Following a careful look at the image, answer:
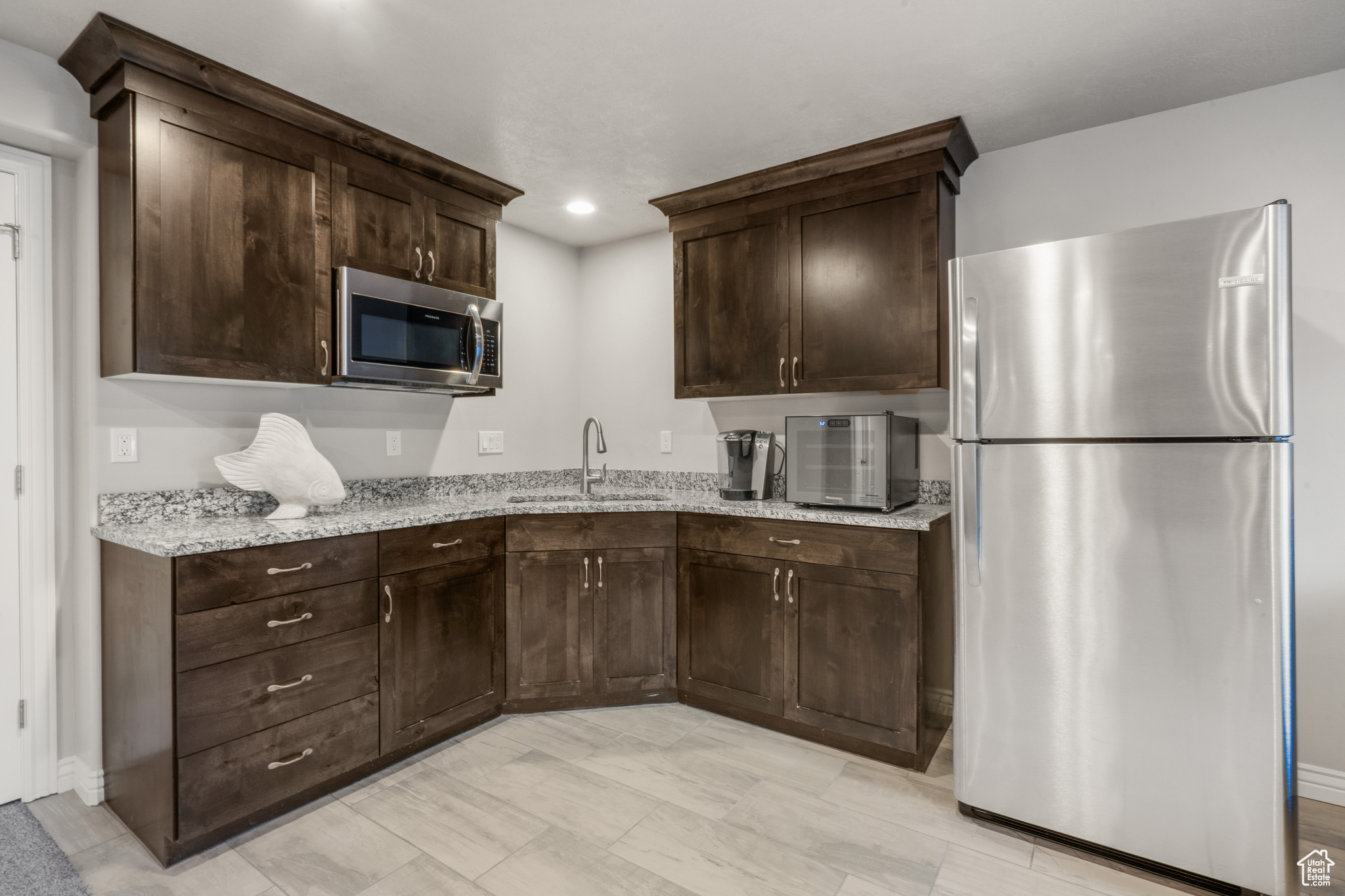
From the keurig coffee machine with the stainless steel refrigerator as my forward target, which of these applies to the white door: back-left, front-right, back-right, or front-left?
back-right

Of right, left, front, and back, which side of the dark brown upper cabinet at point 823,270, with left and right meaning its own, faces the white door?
front

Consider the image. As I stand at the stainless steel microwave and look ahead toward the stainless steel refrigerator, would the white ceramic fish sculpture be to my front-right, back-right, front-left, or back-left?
back-right

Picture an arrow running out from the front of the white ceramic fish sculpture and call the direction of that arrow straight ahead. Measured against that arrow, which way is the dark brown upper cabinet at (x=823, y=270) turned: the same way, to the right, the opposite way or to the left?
the opposite way

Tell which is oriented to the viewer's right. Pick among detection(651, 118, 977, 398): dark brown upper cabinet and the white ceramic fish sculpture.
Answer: the white ceramic fish sculpture

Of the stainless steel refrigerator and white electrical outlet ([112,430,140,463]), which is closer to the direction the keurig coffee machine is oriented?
the white electrical outlet

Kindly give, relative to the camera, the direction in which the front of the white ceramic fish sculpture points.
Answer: facing to the right of the viewer

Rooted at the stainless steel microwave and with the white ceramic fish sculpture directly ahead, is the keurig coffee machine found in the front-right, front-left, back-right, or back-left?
back-left

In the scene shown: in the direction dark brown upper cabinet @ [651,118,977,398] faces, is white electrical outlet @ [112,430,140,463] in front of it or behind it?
in front

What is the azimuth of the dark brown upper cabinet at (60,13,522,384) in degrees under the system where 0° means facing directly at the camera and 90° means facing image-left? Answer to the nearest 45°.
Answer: approximately 315°

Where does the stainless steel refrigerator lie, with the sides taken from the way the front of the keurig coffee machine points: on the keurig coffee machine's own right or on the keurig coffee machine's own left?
on the keurig coffee machine's own left

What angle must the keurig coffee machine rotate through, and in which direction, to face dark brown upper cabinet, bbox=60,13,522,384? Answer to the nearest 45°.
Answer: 0° — it already faces it
